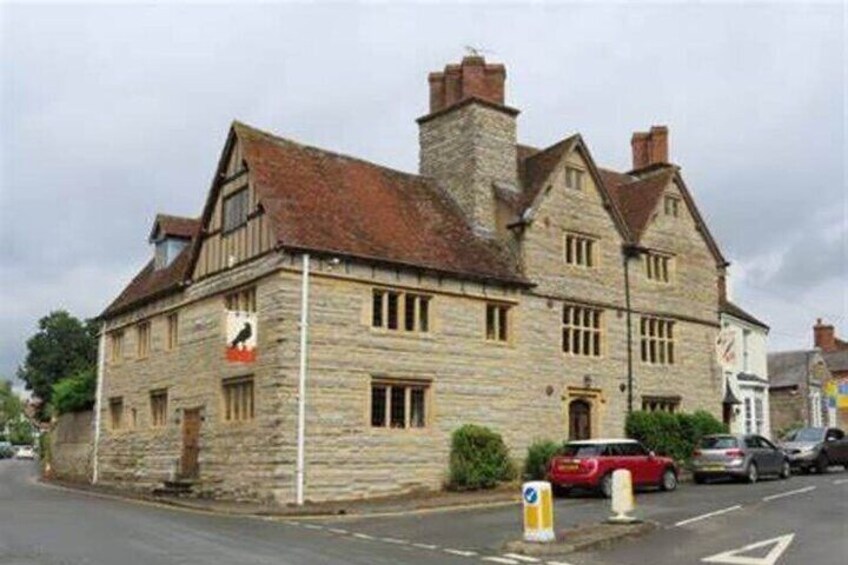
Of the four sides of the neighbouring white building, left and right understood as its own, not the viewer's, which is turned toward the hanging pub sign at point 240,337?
right

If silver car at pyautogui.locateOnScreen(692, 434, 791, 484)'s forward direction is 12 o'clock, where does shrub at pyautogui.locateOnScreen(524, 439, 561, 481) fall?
The shrub is roughly at 7 o'clock from the silver car.

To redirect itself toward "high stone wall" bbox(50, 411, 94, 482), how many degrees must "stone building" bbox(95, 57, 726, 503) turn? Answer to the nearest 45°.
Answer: approximately 180°

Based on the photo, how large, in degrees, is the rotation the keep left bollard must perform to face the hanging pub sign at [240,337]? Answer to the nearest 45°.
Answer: approximately 90° to its right

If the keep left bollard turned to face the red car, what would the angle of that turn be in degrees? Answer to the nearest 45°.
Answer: approximately 135° to its right

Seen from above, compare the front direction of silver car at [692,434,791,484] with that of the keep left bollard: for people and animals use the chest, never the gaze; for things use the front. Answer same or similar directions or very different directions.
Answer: very different directions

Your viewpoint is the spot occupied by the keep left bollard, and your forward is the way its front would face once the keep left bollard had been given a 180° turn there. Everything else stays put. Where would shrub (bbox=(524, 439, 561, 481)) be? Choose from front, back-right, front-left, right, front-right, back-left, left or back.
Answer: front-left

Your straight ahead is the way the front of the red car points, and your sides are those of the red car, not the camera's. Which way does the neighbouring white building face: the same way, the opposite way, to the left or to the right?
to the right

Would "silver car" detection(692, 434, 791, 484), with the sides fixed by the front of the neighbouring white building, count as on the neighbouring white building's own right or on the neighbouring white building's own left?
on the neighbouring white building's own right

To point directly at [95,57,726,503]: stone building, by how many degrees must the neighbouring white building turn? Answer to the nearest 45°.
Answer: approximately 90° to its right
